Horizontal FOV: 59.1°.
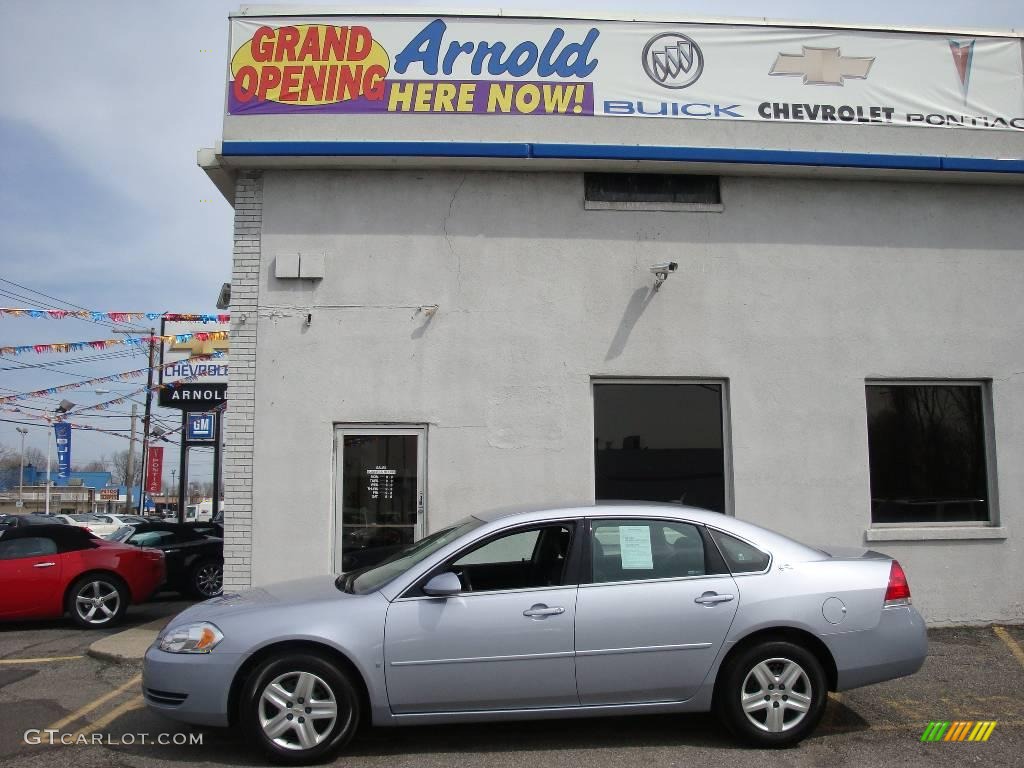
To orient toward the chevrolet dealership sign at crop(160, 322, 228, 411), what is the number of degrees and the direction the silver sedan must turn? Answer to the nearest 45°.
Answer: approximately 45° to its right

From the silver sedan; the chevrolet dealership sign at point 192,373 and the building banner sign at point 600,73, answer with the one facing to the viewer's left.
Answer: the silver sedan

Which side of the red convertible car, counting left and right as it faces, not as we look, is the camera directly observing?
left

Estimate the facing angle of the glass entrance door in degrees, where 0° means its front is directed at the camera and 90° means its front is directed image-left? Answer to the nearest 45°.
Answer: approximately 0°

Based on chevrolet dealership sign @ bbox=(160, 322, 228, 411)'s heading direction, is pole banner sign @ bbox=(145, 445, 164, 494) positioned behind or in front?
behind

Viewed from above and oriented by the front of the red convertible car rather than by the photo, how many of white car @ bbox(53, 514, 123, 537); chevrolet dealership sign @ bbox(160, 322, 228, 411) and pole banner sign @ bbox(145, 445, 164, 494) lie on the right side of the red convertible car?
3

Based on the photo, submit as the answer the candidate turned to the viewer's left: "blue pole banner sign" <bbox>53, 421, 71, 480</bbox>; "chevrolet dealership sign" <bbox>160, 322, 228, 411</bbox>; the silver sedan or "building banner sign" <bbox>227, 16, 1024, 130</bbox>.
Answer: the silver sedan

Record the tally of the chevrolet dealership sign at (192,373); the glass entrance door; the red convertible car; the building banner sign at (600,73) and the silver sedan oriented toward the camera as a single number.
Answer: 3

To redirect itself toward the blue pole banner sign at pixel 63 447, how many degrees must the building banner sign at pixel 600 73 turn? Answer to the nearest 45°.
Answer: approximately 135° to its right

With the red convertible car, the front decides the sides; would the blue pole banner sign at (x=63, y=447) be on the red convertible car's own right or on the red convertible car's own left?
on the red convertible car's own right

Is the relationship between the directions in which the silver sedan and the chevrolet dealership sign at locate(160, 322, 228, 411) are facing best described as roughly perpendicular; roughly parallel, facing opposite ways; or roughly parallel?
roughly perpendicular
